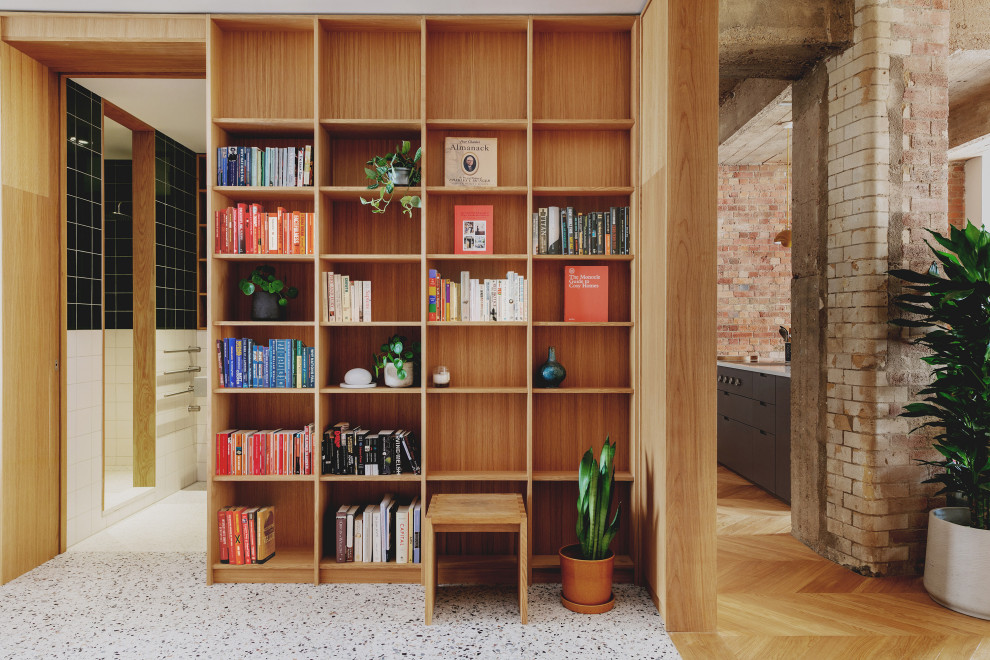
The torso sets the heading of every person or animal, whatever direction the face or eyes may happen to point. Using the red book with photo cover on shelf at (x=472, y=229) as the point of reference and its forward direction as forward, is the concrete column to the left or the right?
on its left

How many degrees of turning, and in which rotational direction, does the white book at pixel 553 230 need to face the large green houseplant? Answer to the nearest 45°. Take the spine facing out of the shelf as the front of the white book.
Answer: approximately 90° to its left

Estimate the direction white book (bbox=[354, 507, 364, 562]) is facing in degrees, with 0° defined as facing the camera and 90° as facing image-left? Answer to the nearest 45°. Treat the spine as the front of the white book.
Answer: approximately 0°

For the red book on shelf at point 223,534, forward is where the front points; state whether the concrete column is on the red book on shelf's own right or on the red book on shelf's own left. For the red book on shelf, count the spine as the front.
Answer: on the red book on shelf's own left

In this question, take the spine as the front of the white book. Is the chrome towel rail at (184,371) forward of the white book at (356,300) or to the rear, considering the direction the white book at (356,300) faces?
to the rear

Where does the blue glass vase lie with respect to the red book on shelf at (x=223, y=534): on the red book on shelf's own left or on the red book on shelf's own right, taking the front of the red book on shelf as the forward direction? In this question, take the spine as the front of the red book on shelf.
on the red book on shelf's own left
